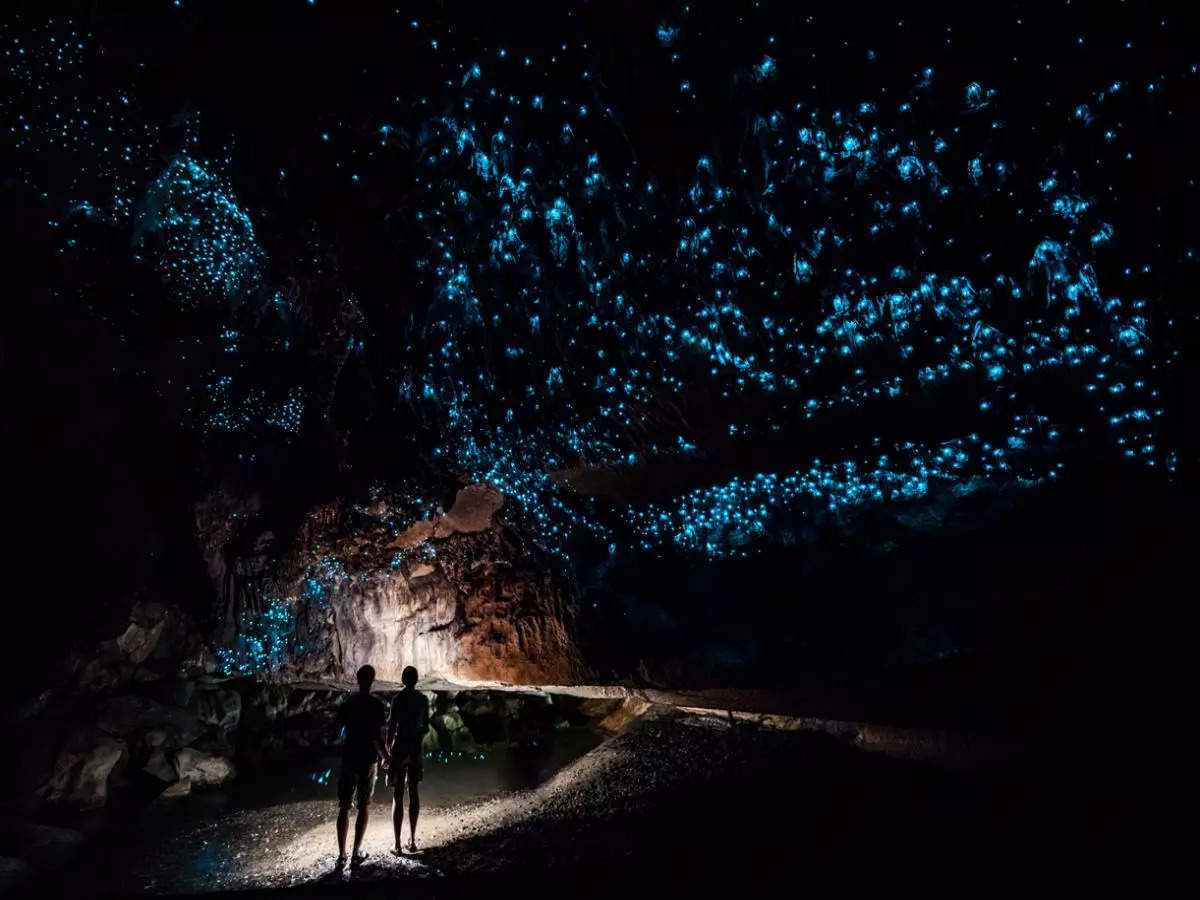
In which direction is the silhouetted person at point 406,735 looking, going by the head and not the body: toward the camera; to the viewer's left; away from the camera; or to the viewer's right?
away from the camera

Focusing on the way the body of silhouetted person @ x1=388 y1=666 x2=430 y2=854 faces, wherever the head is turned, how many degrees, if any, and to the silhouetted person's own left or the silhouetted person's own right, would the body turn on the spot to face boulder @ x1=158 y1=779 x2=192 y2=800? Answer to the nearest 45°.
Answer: approximately 45° to the silhouetted person's own left

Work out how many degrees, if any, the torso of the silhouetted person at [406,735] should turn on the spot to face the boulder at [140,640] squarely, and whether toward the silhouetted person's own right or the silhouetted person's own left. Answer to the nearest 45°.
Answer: approximately 45° to the silhouetted person's own left

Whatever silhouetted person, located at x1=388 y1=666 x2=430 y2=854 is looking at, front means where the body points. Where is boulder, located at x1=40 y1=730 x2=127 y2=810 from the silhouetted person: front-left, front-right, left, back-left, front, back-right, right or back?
front-left

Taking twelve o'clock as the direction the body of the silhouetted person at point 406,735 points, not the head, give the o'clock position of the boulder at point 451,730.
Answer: The boulder is roughly at 12 o'clock from the silhouetted person.

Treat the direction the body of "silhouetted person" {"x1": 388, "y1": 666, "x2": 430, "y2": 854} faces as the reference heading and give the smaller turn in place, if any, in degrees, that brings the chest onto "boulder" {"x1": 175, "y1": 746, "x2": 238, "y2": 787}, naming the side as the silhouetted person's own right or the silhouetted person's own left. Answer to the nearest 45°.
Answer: approximately 45° to the silhouetted person's own left

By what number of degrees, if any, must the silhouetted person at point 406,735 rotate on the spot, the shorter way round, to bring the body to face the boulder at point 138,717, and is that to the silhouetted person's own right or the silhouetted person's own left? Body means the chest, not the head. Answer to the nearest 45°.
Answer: approximately 45° to the silhouetted person's own left

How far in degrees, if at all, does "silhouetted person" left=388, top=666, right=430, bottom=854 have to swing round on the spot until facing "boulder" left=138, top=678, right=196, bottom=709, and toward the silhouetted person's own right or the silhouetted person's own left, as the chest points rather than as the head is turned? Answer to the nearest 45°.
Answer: approximately 45° to the silhouetted person's own left

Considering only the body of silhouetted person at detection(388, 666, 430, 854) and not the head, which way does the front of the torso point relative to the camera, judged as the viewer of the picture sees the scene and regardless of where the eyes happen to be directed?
away from the camera
